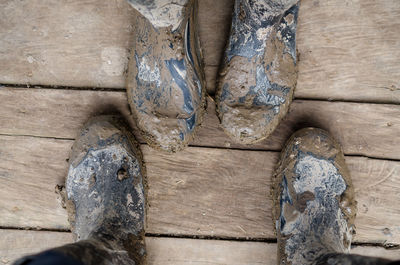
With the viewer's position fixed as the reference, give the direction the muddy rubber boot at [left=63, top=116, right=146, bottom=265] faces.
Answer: facing away from the viewer

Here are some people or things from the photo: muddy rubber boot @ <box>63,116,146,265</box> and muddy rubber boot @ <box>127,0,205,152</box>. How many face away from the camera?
1

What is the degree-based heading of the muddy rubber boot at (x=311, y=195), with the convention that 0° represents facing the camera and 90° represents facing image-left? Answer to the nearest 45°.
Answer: approximately 180°

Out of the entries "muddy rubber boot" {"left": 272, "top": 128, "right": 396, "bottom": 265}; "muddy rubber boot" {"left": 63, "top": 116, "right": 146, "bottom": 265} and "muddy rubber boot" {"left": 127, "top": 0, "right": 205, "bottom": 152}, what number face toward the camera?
1

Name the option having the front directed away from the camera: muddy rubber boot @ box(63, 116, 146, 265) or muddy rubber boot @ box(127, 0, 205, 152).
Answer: muddy rubber boot @ box(63, 116, 146, 265)

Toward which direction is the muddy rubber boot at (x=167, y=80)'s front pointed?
toward the camera

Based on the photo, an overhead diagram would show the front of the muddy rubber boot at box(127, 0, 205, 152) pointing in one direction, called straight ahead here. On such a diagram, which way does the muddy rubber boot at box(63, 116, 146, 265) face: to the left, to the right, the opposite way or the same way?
the opposite way

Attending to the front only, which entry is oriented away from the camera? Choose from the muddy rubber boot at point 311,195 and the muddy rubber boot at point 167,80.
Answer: the muddy rubber boot at point 311,195
